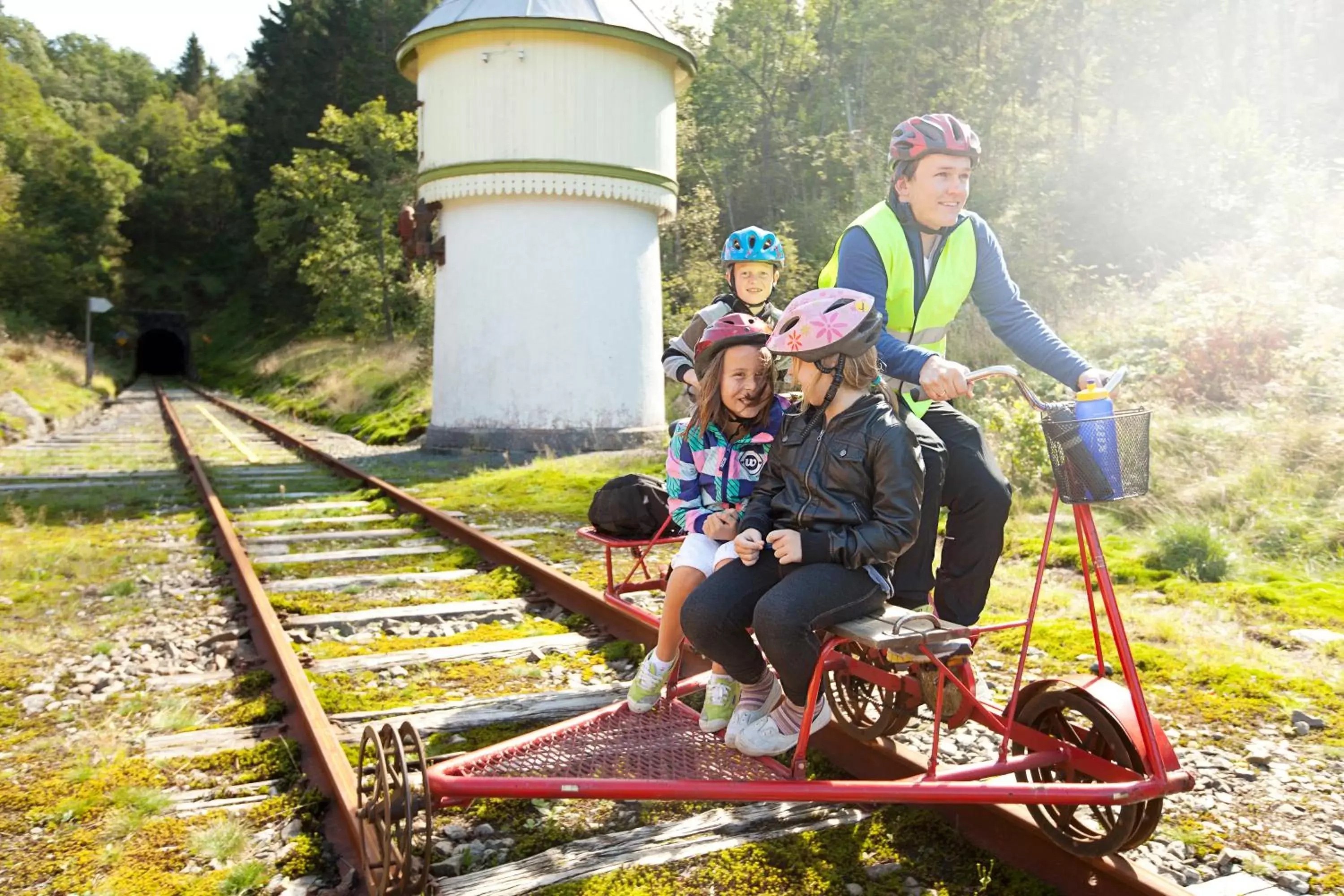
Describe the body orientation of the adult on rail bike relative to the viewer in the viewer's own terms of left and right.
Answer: facing the viewer and to the right of the viewer

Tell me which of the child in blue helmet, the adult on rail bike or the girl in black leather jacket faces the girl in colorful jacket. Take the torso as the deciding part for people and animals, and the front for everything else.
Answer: the child in blue helmet

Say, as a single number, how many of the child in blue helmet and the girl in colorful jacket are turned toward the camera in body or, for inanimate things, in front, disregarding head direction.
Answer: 2

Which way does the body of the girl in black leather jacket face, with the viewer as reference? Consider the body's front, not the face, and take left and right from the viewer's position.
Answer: facing the viewer and to the left of the viewer

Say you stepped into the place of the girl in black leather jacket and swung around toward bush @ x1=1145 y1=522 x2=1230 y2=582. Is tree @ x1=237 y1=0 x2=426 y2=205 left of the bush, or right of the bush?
left

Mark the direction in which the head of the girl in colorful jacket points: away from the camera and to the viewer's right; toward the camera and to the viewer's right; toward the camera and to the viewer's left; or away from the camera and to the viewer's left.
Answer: toward the camera and to the viewer's right

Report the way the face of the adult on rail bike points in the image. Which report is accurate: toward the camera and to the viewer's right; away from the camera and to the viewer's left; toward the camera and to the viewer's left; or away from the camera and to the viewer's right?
toward the camera and to the viewer's right

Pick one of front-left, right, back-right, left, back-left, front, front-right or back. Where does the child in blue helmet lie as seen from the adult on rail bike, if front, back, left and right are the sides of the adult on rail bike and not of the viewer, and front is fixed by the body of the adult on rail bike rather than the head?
back

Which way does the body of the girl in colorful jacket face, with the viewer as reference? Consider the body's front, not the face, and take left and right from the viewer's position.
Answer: facing the viewer

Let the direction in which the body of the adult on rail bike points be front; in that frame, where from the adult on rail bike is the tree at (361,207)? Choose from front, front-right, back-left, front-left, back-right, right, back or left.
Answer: back

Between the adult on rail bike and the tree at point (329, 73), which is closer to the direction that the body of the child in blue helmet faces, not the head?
the adult on rail bike

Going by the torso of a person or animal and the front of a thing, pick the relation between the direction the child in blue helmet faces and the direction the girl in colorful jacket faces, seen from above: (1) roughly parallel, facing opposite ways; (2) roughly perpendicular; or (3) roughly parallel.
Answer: roughly parallel

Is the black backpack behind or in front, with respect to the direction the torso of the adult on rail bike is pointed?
behind
